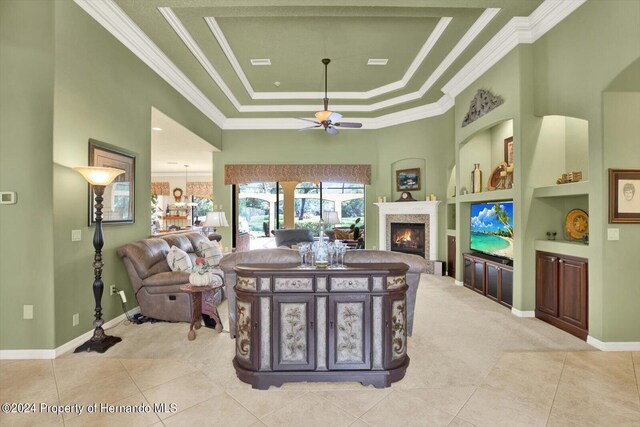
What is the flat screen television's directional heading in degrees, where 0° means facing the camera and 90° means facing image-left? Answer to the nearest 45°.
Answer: approximately 45°

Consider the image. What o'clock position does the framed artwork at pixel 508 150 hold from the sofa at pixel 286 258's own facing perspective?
The framed artwork is roughly at 2 o'clock from the sofa.

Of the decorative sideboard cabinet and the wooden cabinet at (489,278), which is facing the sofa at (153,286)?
the wooden cabinet

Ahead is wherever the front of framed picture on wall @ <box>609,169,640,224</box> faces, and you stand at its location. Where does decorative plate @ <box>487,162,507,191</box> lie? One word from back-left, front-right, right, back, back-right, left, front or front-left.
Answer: back-right

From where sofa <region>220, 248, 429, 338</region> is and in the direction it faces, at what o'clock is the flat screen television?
The flat screen television is roughly at 2 o'clock from the sofa.

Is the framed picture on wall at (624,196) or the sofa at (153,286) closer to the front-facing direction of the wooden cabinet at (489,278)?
the sofa

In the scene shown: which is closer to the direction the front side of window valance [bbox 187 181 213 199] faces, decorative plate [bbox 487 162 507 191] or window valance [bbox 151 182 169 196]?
the decorative plate

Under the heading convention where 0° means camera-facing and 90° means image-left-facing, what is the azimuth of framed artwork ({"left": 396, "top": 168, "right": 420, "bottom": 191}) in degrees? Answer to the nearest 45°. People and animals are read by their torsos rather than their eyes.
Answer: approximately 0°

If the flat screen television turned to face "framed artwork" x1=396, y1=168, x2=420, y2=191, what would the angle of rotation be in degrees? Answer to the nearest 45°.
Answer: approximately 90° to its right

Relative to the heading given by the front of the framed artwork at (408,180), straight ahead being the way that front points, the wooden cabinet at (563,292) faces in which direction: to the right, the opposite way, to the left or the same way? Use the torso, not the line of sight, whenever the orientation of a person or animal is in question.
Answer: to the right
